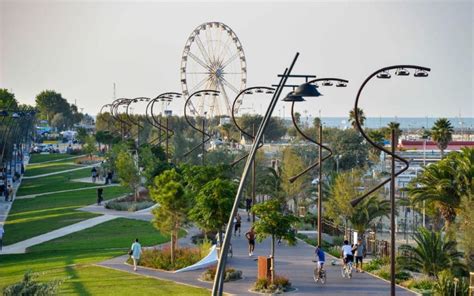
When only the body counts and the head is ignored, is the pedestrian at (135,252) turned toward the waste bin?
no

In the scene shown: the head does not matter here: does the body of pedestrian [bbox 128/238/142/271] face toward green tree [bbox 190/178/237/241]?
no

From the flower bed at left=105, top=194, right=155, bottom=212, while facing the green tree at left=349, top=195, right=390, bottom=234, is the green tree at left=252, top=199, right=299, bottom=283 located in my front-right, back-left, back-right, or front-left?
front-right

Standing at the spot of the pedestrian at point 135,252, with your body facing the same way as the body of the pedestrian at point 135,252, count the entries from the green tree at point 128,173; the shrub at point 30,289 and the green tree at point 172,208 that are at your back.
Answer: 1

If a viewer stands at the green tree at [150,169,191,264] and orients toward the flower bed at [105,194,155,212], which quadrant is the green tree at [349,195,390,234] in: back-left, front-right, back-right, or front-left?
front-right

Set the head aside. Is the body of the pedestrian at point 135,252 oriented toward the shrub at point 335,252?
no

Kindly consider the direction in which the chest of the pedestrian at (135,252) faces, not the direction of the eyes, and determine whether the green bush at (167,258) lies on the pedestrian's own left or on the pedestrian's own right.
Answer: on the pedestrian's own right

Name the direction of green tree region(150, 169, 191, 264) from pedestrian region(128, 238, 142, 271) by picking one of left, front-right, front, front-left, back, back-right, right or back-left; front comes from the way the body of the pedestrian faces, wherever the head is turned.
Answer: front-right
